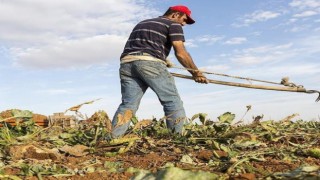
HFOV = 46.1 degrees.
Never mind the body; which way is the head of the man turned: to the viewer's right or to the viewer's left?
to the viewer's right

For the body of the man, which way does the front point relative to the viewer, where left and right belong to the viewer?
facing away from the viewer and to the right of the viewer
